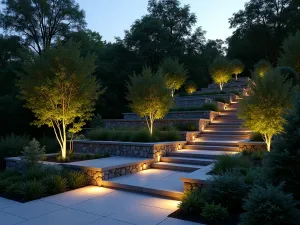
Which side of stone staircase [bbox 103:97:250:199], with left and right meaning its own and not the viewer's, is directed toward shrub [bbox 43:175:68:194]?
front

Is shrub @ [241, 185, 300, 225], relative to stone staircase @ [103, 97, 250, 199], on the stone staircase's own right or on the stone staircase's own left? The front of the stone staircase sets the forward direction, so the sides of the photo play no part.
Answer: on the stone staircase's own left

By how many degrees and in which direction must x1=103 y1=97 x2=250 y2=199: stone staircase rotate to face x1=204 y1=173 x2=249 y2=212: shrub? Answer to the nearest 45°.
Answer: approximately 45° to its left

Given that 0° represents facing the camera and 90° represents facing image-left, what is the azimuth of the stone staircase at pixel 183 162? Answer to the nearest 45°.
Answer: approximately 45°

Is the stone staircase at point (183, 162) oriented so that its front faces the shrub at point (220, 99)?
no

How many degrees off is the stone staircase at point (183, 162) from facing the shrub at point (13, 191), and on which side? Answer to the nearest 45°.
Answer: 0° — it already faces it

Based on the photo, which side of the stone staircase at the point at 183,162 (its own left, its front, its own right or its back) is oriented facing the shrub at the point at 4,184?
front

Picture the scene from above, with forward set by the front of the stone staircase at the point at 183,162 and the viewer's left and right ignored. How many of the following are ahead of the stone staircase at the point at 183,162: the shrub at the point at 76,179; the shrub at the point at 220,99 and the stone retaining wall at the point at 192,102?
1

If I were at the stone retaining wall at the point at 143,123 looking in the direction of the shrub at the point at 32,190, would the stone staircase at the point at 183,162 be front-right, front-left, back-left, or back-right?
front-left

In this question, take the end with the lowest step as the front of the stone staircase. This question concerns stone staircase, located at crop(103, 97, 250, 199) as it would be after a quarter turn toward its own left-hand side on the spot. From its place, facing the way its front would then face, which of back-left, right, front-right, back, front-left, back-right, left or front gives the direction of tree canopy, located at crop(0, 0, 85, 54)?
back

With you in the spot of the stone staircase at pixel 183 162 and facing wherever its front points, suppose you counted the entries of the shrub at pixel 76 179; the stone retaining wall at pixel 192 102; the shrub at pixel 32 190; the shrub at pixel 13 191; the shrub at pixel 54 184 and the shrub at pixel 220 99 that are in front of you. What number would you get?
4

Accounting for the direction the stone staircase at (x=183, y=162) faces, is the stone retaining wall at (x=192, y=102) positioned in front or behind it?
behind

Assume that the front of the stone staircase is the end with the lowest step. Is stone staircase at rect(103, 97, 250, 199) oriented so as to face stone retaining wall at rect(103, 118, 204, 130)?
no

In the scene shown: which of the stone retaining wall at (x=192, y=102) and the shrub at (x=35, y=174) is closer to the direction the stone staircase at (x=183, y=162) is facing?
the shrub

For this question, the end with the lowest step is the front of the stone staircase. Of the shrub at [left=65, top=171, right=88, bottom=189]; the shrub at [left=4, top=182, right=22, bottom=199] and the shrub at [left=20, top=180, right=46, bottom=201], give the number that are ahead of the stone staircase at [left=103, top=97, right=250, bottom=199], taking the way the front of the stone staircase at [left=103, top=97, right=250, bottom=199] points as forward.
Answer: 3

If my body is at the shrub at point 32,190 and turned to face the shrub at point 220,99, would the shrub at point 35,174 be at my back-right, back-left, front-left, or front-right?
front-left

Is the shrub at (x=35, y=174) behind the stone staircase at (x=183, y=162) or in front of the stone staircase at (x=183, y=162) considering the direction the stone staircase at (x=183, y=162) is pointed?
in front
